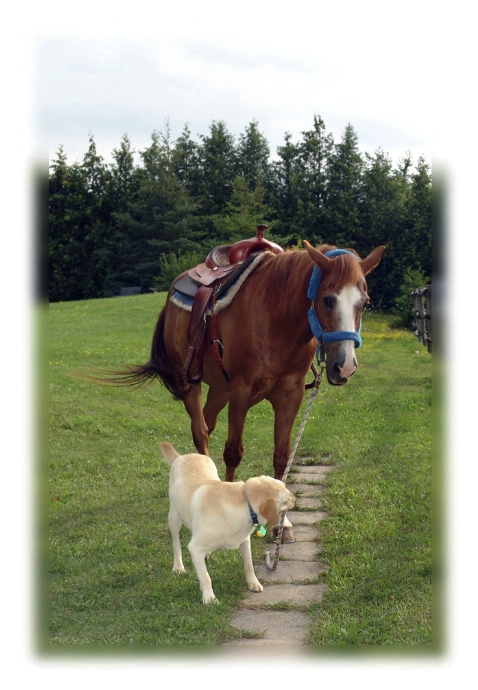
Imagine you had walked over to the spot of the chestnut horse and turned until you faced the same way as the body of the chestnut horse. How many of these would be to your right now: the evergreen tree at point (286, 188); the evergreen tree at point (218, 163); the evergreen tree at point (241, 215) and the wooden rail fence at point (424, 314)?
0

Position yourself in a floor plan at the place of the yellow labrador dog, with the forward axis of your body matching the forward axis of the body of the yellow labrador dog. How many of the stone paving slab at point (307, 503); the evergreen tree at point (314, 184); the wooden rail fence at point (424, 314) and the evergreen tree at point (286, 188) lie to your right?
0

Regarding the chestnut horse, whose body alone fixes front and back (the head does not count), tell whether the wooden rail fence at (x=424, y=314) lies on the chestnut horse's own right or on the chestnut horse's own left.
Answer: on the chestnut horse's own left

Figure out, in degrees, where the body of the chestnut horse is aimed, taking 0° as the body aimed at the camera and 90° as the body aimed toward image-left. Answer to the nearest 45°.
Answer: approximately 315°

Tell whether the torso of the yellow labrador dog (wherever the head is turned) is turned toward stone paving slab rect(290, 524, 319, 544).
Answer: no

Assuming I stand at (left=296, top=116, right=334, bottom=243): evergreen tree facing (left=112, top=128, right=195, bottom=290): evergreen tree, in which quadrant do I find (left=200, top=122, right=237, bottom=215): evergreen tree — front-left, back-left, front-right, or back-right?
front-right

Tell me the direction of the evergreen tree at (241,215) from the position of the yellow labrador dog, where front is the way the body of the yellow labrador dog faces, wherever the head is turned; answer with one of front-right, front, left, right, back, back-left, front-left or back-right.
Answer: back-left

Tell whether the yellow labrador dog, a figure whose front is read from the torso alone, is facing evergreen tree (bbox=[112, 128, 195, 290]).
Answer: no

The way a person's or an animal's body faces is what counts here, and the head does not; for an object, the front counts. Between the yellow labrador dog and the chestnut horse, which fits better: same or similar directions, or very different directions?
same or similar directions

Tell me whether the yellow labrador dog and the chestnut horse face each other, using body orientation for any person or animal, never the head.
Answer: no

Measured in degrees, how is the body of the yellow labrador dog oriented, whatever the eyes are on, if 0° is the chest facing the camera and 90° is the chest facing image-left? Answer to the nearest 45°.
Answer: approximately 315°

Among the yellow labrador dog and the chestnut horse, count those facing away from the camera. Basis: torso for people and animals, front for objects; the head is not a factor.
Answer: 0
